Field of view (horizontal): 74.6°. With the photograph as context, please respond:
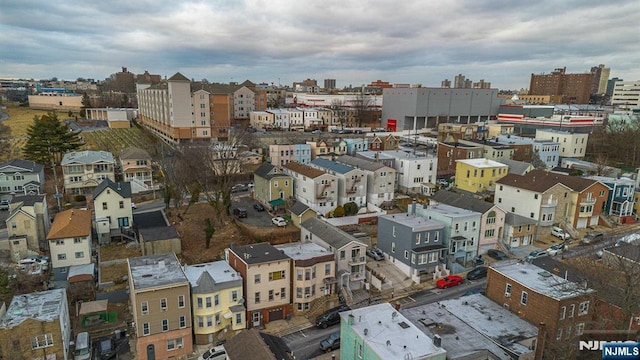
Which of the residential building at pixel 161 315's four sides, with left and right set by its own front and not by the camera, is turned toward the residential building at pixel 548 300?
left

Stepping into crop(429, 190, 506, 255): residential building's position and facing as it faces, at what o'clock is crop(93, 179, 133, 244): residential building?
crop(93, 179, 133, 244): residential building is roughly at 4 o'clock from crop(429, 190, 506, 255): residential building.

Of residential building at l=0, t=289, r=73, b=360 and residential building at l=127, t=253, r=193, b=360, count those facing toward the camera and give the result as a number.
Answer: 2

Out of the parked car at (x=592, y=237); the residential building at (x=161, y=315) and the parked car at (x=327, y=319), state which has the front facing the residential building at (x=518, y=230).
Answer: the parked car at (x=592, y=237)

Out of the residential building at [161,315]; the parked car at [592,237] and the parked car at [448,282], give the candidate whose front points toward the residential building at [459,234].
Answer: the parked car at [592,237]

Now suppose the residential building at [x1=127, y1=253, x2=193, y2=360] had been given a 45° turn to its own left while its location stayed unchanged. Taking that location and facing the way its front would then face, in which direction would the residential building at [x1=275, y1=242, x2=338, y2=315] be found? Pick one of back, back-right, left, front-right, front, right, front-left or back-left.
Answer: front-left

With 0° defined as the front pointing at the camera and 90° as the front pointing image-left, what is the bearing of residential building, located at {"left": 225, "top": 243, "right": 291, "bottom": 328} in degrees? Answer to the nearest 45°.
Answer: approximately 315°

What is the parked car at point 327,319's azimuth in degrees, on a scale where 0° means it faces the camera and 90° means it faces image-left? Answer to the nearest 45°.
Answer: approximately 45°

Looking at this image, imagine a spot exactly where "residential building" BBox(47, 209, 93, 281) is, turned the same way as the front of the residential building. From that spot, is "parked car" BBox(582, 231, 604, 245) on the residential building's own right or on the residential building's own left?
on the residential building's own left

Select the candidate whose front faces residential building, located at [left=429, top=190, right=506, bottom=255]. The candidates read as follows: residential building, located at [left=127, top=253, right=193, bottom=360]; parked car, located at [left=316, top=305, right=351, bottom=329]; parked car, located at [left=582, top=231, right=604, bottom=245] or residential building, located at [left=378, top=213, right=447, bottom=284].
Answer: parked car, located at [left=582, top=231, right=604, bottom=245]

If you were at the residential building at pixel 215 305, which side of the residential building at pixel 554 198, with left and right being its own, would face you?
right

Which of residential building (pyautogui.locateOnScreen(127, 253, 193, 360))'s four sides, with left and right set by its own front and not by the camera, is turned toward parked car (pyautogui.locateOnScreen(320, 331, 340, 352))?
left
